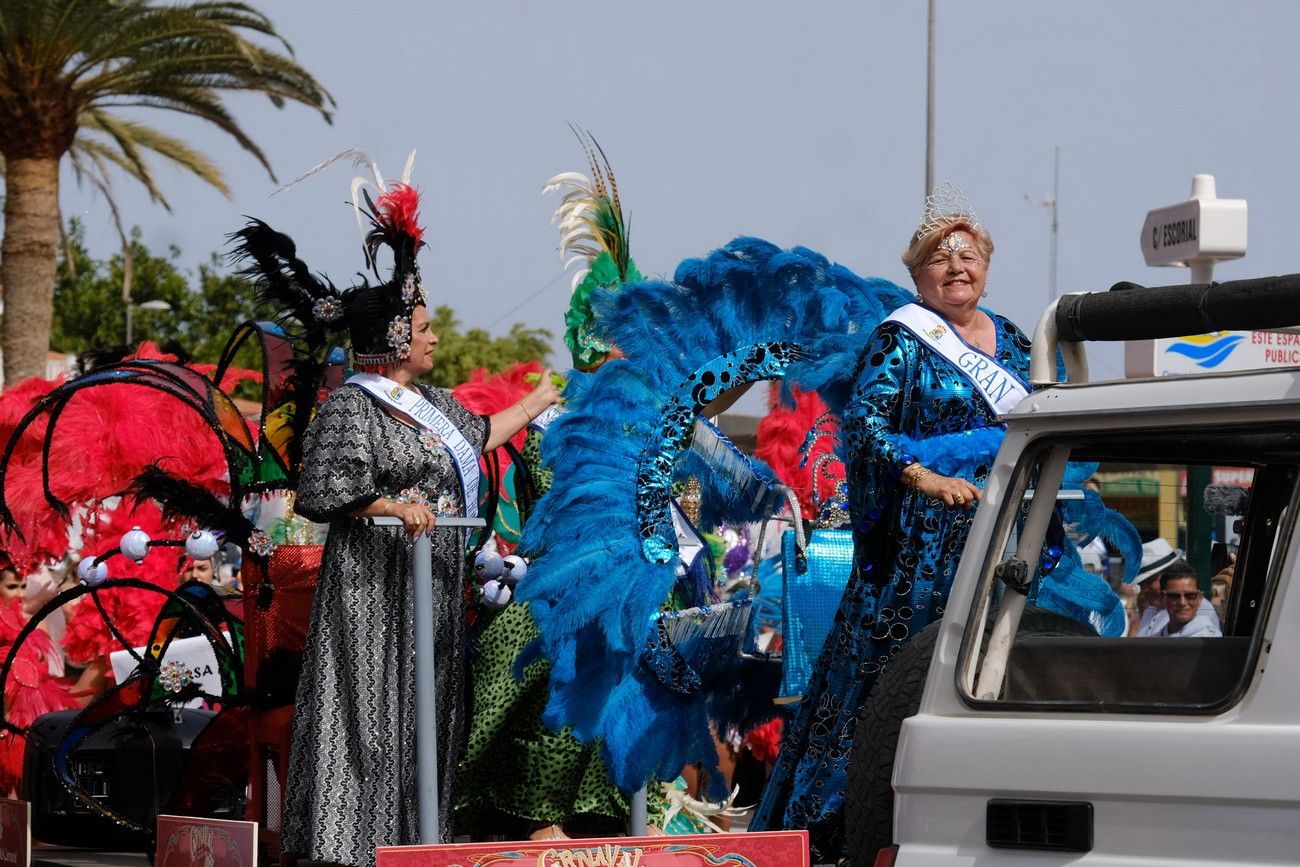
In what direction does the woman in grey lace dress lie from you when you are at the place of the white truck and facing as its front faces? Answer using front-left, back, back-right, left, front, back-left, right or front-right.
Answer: back-left

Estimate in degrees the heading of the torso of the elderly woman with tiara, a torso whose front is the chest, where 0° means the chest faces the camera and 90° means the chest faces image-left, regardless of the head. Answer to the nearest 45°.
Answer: approximately 315°

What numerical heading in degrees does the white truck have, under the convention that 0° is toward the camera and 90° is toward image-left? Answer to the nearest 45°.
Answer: approximately 270°

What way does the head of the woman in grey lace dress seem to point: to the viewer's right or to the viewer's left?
to the viewer's right

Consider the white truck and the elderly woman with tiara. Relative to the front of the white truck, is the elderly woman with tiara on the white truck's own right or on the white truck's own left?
on the white truck's own left
